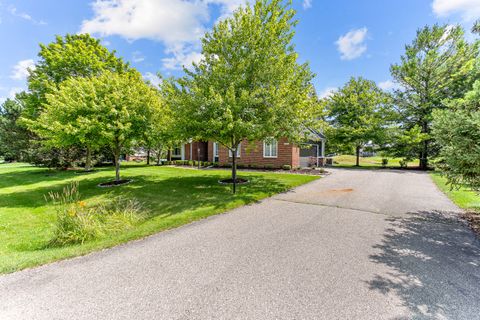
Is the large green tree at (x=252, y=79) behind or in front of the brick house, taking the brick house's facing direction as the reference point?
in front

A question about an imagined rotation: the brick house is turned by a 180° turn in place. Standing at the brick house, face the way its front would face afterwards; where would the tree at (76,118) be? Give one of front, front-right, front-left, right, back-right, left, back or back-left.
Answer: back-left

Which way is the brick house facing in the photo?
toward the camera

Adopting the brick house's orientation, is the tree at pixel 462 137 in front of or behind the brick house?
in front

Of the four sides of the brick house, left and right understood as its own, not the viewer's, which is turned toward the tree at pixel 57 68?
right

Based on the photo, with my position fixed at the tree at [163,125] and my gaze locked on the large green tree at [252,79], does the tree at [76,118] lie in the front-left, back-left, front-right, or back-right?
front-right

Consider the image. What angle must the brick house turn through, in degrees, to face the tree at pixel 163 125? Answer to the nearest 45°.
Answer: approximately 45° to its right

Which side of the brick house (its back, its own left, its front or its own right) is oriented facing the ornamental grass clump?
front

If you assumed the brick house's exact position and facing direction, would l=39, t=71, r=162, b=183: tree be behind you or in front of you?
in front
